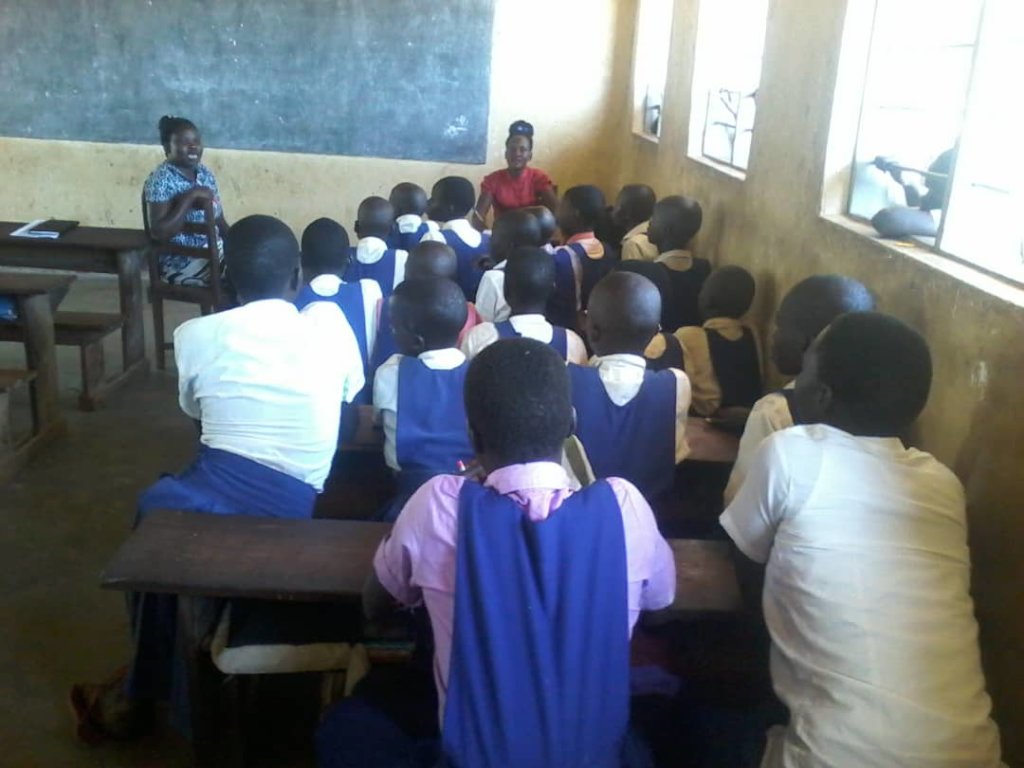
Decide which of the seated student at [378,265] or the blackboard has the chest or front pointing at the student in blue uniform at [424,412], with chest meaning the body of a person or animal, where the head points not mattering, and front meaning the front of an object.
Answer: the blackboard

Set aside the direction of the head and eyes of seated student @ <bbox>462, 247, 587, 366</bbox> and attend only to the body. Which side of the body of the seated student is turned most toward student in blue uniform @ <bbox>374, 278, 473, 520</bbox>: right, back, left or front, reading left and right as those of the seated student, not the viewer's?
back

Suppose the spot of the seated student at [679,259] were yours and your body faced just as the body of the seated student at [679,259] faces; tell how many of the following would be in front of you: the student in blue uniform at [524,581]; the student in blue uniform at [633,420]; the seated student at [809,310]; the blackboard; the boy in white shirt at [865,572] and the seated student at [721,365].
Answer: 1

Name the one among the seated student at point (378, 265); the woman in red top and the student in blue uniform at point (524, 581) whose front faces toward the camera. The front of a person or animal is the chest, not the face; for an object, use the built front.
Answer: the woman in red top

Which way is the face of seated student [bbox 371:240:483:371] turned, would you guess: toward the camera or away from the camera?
away from the camera

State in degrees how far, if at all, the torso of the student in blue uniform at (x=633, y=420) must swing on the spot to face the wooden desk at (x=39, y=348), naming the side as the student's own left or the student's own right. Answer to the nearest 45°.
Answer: approximately 45° to the student's own left

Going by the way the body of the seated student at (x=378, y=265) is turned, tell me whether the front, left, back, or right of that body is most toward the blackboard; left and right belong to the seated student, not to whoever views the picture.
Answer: front

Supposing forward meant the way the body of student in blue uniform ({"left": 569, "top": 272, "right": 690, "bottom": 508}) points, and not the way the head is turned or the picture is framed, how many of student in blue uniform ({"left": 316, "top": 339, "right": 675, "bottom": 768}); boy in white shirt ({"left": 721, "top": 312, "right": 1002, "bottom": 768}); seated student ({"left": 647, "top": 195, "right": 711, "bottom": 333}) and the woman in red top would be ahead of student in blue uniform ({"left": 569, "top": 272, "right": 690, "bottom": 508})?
2

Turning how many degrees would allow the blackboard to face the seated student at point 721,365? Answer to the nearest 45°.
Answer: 0° — it already faces them

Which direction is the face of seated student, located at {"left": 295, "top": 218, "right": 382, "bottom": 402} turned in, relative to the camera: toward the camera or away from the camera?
away from the camera

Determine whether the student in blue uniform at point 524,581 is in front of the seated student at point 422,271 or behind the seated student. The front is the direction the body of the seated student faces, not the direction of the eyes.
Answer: behind

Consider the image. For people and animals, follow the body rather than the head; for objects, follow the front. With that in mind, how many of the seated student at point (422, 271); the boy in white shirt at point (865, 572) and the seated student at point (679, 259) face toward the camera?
0

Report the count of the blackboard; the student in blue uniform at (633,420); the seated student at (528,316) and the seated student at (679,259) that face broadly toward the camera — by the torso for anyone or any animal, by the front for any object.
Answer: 1

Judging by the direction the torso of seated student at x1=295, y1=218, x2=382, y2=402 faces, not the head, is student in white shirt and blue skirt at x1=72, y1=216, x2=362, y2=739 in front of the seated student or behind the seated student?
behind

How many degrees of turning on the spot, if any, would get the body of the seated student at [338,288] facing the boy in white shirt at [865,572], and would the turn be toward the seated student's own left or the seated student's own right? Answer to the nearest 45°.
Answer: approximately 180°

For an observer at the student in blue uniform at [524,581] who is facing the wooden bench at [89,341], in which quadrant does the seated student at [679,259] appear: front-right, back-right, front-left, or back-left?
front-right

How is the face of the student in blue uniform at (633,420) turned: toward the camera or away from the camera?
away from the camera

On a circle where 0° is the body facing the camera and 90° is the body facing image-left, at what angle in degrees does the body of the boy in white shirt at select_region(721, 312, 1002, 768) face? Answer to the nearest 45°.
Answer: approximately 135°
